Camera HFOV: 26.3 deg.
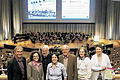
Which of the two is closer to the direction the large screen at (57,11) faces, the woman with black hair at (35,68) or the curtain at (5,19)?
the woman with black hair

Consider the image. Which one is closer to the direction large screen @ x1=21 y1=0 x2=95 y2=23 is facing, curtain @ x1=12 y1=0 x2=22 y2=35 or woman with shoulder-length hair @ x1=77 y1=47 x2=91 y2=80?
the woman with shoulder-length hair

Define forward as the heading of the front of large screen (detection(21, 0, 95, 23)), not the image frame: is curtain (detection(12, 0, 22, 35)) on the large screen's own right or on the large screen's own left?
on the large screen's own right

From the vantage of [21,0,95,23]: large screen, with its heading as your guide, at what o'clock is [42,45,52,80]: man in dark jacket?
The man in dark jacket is roughly at 12 o'clock from the large screen.

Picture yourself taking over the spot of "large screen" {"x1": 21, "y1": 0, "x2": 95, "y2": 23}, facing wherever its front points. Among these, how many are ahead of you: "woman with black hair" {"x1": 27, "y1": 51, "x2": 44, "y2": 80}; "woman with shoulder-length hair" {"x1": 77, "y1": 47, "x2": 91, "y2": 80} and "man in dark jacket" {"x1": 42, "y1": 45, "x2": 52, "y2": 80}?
3

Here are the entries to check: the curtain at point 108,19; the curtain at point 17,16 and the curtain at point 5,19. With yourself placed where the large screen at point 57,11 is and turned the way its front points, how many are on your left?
1

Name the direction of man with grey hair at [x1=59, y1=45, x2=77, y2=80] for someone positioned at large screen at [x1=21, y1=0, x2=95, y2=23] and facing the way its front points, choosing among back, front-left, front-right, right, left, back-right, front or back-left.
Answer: front

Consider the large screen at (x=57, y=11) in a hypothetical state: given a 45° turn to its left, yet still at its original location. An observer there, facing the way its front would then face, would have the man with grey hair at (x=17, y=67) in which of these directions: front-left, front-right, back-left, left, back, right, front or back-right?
front-right

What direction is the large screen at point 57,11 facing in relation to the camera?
toward the camera

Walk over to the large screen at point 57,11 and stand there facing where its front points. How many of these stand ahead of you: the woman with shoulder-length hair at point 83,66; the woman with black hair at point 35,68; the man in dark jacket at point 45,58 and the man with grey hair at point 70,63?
4

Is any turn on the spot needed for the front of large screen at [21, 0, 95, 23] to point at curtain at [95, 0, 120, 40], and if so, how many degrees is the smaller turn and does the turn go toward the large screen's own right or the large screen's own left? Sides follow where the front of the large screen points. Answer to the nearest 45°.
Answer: approximately 90° to the large screen's own left

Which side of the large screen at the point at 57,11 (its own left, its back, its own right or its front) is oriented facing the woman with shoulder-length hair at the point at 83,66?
front

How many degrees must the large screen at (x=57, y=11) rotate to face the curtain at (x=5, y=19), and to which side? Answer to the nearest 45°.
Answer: approximately 90° to its right

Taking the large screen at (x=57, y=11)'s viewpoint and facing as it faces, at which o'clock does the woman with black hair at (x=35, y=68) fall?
The woman with black hair is roughly at 12 o'clock from the large screen.

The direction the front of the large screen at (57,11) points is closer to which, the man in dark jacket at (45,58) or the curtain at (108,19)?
the man in dark jacket
